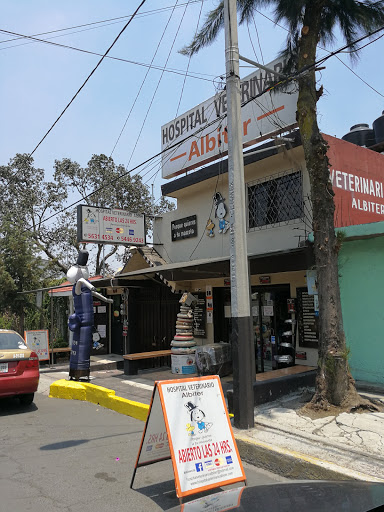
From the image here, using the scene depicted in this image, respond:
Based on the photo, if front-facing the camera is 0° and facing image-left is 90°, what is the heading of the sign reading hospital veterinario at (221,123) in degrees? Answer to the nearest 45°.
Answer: approximately 45°

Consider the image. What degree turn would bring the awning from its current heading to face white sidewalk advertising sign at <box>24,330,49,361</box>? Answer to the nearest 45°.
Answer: approximately 90° to its right

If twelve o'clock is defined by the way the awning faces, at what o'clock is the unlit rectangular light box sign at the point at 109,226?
The unlit rectangular light box sign is roughly at 3 o'clock from the awning.

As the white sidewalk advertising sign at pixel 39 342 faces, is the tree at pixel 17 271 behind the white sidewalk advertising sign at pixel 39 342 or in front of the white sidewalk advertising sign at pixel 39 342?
behind

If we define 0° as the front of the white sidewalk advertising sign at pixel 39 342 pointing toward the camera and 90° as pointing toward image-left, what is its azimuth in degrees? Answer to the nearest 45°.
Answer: approximately 0°
